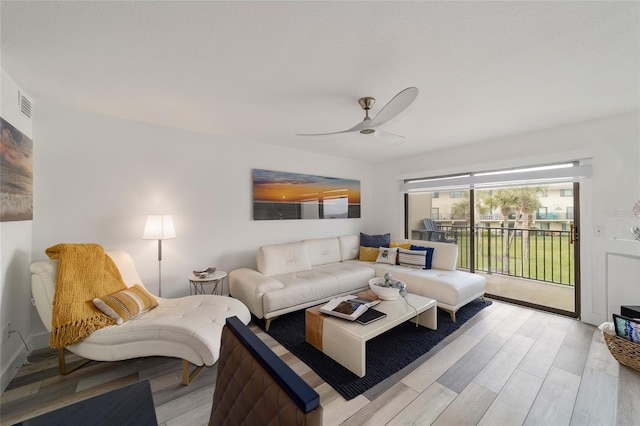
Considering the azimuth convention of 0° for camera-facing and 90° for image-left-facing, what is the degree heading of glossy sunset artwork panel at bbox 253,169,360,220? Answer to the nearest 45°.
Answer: approximately 315°

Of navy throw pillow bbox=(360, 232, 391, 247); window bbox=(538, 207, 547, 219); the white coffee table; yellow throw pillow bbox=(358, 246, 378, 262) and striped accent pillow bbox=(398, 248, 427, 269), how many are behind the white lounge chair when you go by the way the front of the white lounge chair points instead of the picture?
0

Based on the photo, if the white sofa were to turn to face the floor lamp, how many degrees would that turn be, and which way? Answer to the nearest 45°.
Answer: approximately 90° to its right

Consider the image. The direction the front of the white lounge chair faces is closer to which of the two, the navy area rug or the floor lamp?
the navy area rug

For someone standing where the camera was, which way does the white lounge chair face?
facing the viewer and to the right of the viewer

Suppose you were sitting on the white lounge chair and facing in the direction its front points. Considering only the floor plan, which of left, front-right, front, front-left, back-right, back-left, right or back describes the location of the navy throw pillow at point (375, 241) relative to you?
front-left

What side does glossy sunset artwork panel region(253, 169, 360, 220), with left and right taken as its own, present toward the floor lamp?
right

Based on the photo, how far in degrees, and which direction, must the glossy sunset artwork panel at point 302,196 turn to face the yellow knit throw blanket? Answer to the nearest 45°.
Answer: approximately 90° to its right

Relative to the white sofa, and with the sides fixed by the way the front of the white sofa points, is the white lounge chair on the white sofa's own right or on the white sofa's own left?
on the white sofa's own right

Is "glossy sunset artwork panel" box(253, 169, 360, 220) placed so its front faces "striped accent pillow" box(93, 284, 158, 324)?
no

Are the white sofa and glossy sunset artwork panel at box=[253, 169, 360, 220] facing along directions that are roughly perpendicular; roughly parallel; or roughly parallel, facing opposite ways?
roughly parallel

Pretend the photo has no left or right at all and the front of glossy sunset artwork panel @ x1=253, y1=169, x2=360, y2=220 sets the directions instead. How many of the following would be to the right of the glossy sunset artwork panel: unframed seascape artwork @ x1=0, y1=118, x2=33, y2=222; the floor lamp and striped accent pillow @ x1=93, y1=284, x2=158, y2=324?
3

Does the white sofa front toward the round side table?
no

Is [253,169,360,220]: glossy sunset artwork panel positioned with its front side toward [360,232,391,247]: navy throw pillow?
no

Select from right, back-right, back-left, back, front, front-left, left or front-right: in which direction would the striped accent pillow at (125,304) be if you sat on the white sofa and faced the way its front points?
right

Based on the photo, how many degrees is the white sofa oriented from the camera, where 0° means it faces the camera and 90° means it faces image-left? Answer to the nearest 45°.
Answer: approximately 315°

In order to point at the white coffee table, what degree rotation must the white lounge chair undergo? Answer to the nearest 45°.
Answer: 0° — it already faces it

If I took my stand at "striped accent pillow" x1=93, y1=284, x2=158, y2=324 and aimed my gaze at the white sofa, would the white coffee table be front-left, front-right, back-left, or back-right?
front-right

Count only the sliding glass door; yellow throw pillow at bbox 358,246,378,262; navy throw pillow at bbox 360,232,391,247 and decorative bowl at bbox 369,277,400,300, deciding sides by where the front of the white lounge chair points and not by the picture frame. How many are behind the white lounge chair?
0

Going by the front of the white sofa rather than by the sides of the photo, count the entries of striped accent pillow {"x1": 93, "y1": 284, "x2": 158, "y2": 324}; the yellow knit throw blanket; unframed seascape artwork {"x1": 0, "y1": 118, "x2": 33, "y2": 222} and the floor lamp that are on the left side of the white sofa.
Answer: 0
